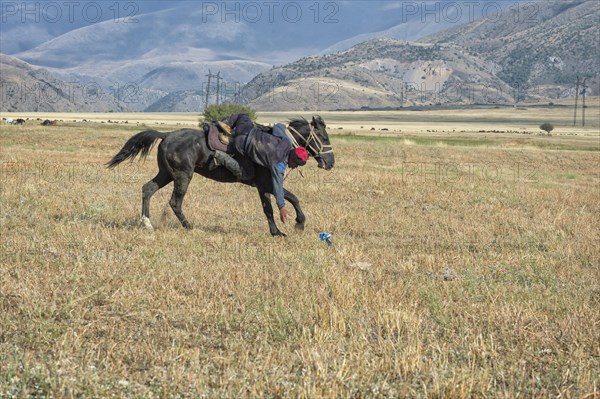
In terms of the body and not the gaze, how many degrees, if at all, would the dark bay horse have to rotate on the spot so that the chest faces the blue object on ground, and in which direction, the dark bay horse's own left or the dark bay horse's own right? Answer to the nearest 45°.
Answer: approximately 45° to the dark bay horse's own right

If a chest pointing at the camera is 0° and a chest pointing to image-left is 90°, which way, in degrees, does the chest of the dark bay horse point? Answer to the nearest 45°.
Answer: approximately 270°
